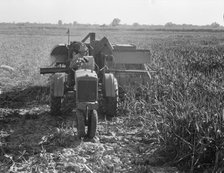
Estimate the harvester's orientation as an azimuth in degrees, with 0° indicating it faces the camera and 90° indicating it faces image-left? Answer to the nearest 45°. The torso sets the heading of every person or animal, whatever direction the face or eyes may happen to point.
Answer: approximately 0°
